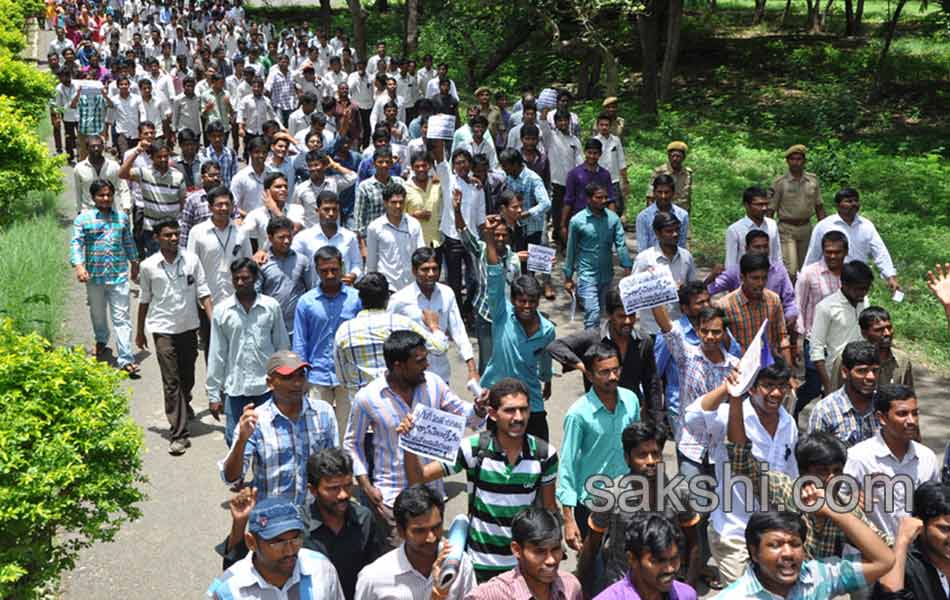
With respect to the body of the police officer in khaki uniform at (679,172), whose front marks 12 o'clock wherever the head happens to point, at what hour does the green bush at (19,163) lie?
The green bush is roughly at 3 o'clock from the police officer in khaki uniform.

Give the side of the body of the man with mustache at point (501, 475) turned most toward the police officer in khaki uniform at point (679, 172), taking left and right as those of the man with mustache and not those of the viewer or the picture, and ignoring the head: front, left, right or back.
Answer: back

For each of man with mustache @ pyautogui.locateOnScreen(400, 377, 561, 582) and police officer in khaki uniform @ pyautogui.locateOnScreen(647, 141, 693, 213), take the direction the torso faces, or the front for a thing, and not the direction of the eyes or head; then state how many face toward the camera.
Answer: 2

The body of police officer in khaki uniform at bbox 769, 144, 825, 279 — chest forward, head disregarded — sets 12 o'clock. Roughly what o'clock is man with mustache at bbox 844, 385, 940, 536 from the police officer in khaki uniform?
The man with mustache is roughly at 12 o'clock from the police officer in khaki uniform.

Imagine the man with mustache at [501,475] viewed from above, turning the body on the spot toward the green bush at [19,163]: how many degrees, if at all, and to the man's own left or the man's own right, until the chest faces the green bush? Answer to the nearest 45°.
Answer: approximately 135° to the man's own right

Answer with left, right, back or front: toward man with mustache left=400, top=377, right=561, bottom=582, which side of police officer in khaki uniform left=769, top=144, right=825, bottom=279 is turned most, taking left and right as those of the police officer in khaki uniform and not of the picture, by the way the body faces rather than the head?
front

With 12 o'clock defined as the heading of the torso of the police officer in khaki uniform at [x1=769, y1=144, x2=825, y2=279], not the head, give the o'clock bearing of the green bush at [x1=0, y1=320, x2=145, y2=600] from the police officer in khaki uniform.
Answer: The green bush is roughly at 1 o'clock from the police officer in khaki uniform.

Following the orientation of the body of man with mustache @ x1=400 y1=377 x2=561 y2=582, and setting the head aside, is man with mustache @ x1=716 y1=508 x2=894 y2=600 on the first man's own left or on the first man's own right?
on the first man's own left

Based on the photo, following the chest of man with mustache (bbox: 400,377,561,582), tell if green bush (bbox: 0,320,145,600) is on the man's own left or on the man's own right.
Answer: on the man's own right

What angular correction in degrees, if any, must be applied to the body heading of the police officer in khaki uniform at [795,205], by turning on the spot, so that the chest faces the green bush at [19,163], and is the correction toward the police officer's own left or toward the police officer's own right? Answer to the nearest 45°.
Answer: approximately 90° to the police officer's own right

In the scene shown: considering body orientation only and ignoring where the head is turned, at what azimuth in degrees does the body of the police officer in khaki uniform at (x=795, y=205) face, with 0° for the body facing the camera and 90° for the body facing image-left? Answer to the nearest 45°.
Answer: approximately 0°

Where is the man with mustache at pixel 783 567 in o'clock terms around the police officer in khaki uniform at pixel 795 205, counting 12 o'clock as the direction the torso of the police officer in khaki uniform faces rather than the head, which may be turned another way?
The man with mustache is roughly at 12 o'clock from the police officer in khaki uniform.

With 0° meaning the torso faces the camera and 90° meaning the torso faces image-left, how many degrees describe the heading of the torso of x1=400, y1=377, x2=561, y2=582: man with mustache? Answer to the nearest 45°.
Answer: approximately 0°
